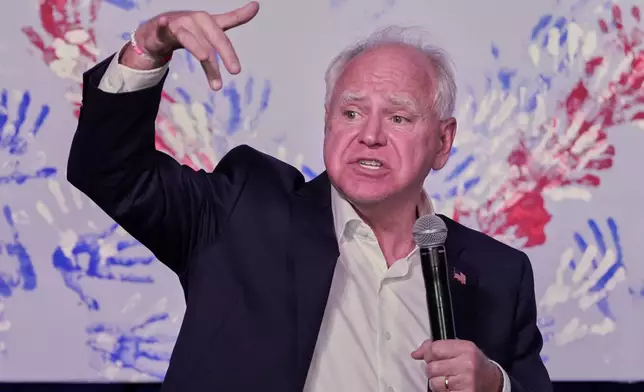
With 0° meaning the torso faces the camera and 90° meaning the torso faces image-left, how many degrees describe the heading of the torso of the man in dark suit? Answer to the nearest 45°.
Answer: approximately 0°
